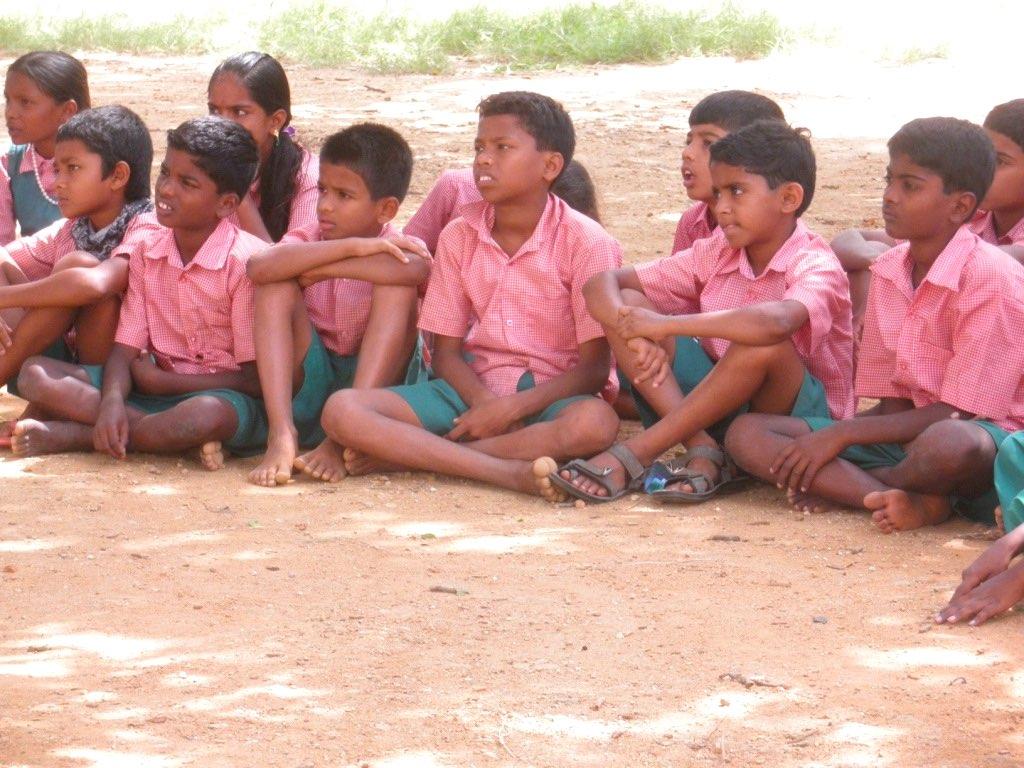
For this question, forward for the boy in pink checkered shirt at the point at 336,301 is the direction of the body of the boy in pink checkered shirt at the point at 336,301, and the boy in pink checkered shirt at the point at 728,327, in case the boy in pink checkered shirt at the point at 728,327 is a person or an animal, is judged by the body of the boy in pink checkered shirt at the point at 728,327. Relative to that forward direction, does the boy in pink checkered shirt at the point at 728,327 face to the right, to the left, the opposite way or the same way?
the same way

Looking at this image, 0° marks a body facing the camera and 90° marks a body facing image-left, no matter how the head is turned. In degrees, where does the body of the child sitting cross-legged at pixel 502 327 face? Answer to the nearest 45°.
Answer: approximately 45°

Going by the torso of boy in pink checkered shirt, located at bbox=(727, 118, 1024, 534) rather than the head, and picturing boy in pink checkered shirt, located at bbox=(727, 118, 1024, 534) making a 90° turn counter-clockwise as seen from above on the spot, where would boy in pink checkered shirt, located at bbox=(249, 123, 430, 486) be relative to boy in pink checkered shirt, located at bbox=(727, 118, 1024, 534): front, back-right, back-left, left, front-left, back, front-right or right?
back-right

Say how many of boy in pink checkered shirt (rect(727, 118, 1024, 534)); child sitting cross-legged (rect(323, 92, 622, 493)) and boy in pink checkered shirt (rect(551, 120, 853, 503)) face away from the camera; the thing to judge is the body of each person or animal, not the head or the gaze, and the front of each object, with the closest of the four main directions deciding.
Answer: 0

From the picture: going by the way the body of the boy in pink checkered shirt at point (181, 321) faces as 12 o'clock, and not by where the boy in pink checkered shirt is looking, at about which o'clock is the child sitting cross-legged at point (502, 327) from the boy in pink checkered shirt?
The child sitting cross-legged is roughly at 8 o'clock from the boy in pink checkered shirt.

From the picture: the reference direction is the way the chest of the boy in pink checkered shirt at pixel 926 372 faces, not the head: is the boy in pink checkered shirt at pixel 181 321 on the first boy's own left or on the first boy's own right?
on the first boy's own right

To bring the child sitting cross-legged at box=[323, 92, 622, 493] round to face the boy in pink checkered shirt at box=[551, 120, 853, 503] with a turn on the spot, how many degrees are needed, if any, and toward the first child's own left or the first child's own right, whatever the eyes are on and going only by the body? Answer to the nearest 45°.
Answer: approximately 90° to the first child's own left

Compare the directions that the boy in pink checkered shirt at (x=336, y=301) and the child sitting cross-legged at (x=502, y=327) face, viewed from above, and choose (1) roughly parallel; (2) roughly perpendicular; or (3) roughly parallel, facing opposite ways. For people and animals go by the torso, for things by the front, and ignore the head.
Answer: roughly parallel

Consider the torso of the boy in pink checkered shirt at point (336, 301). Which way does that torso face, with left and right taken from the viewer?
facing the viewer and to the left of the viewer

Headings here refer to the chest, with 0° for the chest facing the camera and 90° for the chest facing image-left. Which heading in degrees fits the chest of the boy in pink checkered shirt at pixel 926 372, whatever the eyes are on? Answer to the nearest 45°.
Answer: approximately 45°

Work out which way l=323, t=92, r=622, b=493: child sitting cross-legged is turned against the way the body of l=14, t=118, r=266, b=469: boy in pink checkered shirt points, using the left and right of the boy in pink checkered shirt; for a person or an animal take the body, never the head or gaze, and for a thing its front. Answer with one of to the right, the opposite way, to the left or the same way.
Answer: the same way

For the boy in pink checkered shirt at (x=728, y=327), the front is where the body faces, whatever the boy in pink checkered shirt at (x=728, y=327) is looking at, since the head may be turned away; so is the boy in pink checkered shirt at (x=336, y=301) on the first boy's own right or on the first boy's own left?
on the first boy's own right

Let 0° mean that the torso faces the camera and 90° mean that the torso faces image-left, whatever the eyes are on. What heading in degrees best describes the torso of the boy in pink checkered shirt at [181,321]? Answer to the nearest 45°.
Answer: approximately 45°

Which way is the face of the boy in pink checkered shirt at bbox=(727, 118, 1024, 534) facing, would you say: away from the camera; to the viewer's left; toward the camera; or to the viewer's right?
to the viewer's left

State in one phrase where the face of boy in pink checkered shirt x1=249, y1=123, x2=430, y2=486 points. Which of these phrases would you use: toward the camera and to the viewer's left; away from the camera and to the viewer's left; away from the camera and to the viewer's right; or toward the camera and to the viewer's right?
toward the camera and to the viewer's left

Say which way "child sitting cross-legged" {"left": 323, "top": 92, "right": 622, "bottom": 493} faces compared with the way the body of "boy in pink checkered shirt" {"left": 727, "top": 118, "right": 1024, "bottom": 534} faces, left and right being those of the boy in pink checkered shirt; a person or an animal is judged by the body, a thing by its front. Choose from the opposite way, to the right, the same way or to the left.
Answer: the same way

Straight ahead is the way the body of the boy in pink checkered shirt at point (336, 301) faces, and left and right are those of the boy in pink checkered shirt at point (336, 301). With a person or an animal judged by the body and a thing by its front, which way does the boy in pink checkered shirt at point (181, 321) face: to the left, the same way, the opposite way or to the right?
the same way
